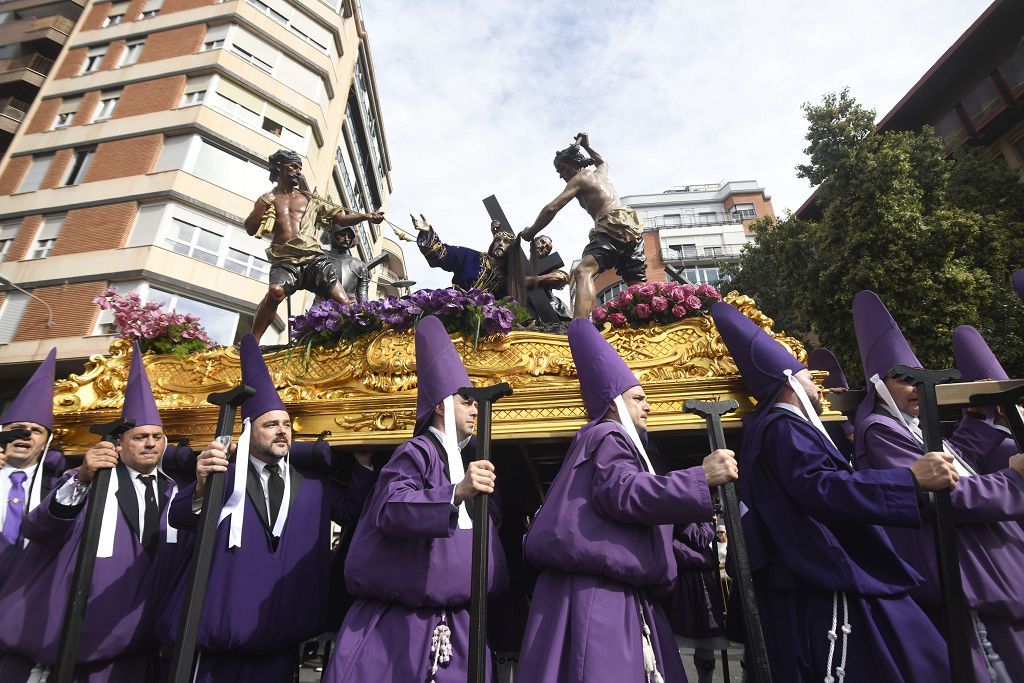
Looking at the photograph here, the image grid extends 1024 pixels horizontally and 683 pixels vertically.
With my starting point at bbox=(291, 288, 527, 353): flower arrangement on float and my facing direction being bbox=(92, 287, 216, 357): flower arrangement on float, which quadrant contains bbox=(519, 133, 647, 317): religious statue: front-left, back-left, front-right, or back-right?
back-right

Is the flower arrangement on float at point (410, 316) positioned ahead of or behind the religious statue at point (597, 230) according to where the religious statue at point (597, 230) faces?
ahead

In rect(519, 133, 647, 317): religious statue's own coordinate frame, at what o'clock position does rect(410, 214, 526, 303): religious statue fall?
rect(410, 214, 526, 303): religious statue is roughly at 12 o'clock from rect(519, 133, 647, 317): religious statue.

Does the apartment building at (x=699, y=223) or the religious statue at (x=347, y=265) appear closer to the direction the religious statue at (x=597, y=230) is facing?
the religious statue

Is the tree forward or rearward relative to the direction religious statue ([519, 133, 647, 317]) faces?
rearward

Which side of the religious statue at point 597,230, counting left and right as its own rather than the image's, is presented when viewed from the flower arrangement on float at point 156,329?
front

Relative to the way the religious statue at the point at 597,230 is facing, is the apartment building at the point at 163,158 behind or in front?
in front

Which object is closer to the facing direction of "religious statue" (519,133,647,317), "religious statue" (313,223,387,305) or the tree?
the religious statue

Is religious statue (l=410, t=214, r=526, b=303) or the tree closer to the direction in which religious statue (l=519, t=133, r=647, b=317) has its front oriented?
the religious statue

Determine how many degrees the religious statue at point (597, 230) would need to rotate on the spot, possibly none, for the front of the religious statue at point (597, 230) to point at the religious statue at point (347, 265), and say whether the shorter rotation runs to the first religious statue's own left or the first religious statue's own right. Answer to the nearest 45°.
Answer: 0° — it already faces it

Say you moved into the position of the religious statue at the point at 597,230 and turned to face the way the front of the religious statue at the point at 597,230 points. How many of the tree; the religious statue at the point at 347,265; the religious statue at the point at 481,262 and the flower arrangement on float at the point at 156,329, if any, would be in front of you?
3

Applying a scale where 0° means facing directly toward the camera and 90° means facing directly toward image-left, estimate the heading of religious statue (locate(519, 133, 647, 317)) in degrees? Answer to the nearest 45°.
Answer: approximately 90°
